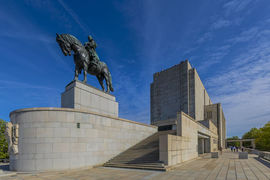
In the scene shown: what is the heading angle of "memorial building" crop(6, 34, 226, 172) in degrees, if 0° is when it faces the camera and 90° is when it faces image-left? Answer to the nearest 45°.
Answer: approximately 45°

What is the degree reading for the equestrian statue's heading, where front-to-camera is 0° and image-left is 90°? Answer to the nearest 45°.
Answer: approximately 45°
